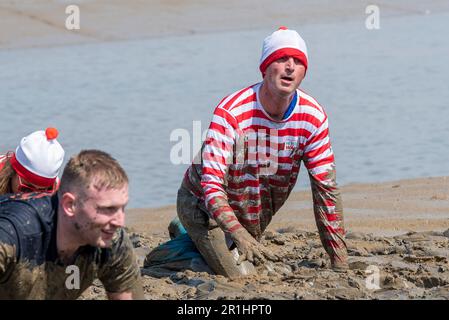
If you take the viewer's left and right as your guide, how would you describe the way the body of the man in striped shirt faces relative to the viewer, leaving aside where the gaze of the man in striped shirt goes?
facing the viewer and to the right of the viewer
